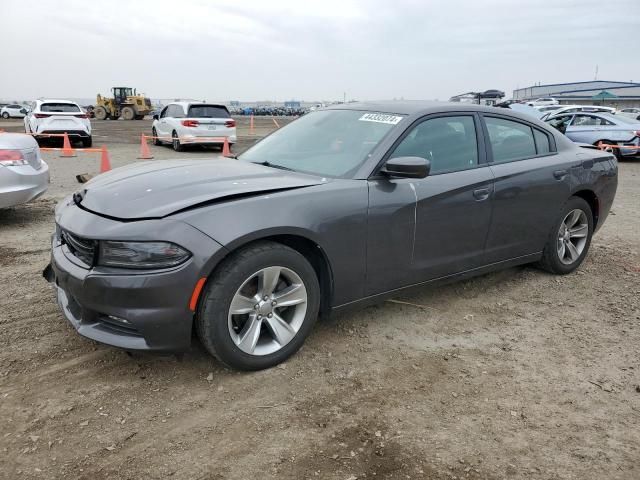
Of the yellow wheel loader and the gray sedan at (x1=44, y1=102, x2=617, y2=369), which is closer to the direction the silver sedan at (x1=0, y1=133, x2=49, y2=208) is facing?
the yellow wheel loader

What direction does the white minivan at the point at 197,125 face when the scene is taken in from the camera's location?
facing away from the viewer and to the left of the viewer

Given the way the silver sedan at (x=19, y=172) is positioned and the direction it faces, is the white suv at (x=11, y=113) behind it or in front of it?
in front

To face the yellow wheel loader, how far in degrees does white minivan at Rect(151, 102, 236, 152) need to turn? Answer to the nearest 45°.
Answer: approximately 45° to its right

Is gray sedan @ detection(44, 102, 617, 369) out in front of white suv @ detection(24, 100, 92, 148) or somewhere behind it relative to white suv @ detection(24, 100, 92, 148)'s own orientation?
behind

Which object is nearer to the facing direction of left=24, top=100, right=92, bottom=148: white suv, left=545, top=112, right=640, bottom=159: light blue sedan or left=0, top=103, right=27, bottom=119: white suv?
the left=0, top=103, right=27, bottom=119: white suv

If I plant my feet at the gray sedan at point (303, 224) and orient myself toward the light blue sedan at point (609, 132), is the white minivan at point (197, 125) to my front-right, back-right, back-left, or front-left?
front-left

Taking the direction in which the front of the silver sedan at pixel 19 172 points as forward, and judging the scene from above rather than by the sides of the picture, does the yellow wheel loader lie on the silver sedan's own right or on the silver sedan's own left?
on the silver sedan's own right

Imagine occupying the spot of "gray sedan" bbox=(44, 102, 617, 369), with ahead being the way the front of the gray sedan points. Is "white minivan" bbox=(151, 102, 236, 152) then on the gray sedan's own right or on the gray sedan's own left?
on the gray sedan's own right

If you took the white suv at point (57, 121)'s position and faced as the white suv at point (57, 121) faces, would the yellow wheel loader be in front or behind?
in front

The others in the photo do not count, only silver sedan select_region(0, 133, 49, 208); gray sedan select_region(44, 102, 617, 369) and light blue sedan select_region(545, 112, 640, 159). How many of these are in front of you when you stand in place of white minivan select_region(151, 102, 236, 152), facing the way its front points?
0

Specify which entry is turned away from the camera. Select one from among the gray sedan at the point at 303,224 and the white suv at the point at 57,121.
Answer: the white suv

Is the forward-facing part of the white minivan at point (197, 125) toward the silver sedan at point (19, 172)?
no

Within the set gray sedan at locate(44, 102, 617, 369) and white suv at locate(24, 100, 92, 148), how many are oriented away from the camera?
1

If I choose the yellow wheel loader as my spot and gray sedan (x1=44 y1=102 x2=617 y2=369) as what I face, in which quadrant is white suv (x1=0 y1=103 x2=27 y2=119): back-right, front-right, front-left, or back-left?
back-right

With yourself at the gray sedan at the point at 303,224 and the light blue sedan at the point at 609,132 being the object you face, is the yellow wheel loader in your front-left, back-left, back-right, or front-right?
front-left

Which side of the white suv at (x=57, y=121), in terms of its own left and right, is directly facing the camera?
back

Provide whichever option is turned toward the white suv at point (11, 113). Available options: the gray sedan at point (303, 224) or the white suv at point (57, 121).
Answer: the white suv at point (57, 121)
